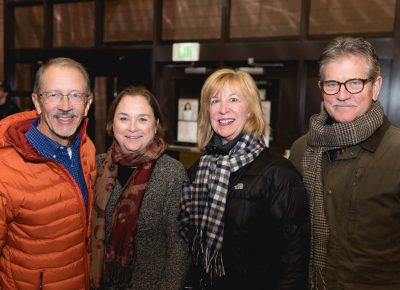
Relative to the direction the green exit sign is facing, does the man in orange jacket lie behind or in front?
in front

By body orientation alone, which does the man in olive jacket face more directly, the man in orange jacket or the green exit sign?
the man in orange jacket

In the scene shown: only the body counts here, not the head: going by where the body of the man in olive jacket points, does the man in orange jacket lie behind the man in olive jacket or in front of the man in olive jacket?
in front

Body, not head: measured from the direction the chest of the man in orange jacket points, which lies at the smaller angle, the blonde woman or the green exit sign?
the blonde woman

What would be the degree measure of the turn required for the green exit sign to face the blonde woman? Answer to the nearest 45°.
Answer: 0° — it already faces them

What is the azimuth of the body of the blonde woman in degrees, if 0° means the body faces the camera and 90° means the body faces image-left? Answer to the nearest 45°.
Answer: approximately 45°

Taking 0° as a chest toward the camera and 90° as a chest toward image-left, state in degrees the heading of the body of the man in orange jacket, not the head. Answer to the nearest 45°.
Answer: approximately 315°

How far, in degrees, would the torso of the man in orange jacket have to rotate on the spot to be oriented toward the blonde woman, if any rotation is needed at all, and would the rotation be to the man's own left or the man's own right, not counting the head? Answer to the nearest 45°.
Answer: approximately 45° to the man's own left

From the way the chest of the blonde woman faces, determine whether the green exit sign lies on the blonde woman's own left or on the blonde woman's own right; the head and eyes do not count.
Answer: on the blonde woman's own right

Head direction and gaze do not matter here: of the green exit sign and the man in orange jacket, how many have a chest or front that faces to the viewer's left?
0

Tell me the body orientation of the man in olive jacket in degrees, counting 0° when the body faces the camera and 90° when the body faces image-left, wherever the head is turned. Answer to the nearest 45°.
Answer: approximately 45°
